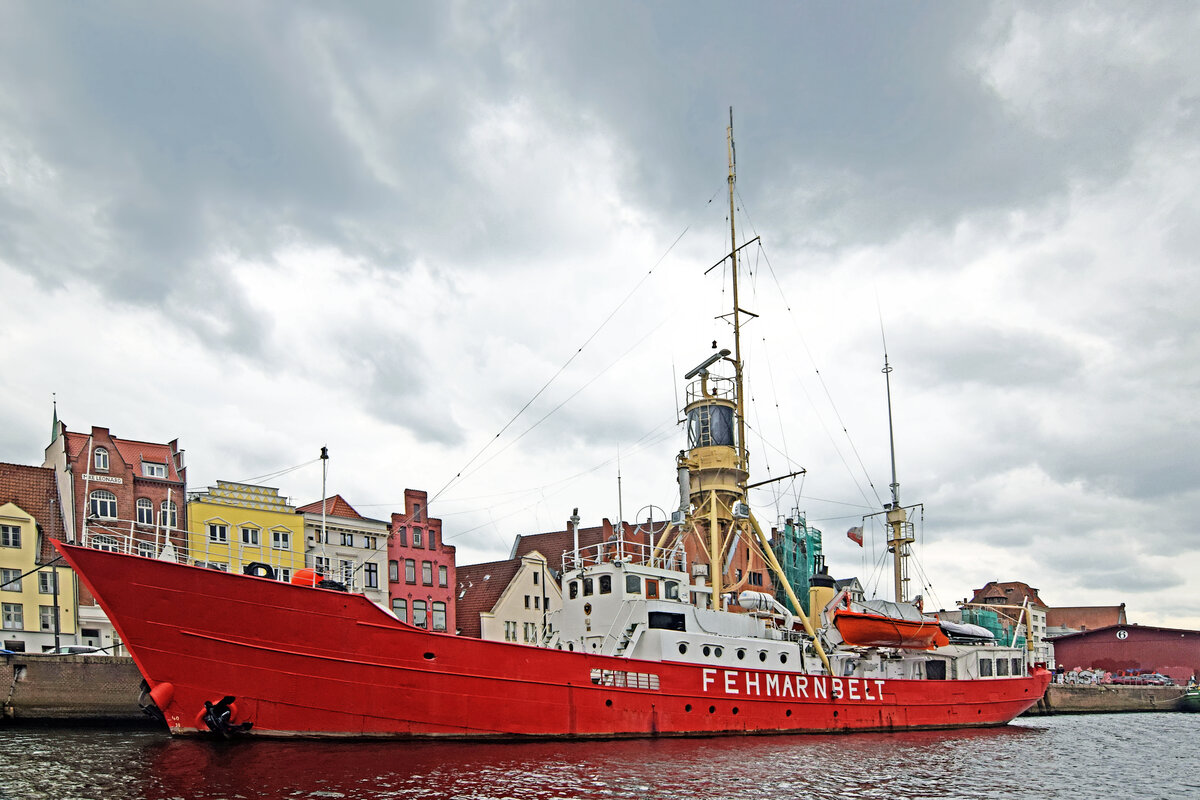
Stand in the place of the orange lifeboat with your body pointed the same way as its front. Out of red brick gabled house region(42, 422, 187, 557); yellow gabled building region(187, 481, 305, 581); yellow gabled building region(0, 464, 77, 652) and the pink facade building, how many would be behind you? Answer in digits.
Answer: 0

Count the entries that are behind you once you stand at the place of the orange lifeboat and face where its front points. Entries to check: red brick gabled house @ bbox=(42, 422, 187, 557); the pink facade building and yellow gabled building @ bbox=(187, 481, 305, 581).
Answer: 0

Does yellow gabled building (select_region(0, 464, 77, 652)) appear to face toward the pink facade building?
no

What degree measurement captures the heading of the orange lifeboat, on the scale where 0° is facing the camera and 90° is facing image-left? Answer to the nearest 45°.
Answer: approximately 90°

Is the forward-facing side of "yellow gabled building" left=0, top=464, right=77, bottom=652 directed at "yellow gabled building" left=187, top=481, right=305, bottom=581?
no

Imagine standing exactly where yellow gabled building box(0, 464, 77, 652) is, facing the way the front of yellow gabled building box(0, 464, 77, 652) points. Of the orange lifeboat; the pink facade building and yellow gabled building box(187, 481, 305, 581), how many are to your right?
0

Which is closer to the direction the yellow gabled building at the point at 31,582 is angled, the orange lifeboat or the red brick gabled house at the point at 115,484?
the orange lifeboat

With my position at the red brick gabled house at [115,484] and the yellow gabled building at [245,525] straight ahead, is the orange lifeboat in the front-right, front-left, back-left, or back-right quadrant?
front-right

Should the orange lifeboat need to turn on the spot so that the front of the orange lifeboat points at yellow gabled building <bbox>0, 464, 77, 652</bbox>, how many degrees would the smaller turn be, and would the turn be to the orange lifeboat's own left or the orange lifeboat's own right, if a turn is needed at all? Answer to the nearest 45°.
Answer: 0° — it already faces it

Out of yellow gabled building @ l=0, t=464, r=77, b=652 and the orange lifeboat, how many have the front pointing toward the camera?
1

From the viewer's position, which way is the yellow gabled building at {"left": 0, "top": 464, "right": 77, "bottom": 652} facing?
facing the viewer

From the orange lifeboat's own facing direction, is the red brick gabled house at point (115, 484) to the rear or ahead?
ahead
